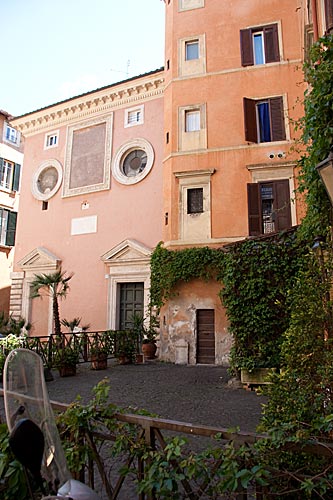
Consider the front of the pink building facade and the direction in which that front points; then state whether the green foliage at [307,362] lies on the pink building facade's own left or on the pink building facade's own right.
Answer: on the pink building facade's own left

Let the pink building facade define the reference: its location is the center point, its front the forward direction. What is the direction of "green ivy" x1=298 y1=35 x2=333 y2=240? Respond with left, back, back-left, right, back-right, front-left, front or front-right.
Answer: front-left

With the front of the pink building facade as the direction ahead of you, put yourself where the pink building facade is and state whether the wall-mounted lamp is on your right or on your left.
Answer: on your left

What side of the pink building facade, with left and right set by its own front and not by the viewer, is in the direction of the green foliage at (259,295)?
left

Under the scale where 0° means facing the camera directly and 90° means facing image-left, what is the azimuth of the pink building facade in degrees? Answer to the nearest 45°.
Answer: approximately 45°

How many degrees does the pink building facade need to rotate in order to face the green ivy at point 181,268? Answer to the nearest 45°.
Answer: approximately 90° to its left
